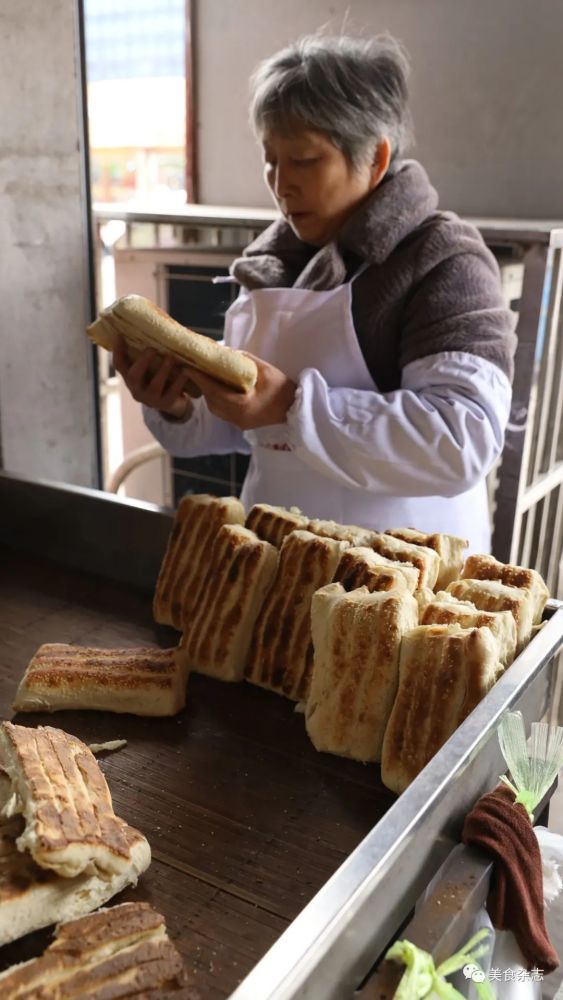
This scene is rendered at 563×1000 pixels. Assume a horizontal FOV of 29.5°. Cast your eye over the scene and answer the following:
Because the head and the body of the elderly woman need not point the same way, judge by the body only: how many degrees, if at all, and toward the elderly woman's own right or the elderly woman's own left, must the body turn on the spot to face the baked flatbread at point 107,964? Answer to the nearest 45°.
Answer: approximately 45° to the elderly woman's own left

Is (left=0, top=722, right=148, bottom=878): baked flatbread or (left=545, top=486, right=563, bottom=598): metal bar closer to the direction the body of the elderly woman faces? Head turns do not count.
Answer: the baked flatbread

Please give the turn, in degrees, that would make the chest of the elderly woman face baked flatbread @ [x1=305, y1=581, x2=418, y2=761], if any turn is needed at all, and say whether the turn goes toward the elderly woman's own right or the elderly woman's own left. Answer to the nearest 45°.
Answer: approximately 45° to the elderly woman's own left

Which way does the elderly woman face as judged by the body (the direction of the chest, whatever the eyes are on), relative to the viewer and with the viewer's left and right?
facing the viewer and to the left of the viewer

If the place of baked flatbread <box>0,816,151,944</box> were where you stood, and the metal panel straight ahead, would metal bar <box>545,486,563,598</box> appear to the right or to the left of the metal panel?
right

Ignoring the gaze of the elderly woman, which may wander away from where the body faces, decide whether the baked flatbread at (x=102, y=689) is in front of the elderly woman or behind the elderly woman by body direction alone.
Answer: in front

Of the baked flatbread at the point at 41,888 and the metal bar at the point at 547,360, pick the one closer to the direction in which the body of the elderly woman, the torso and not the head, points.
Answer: the baked flatbread

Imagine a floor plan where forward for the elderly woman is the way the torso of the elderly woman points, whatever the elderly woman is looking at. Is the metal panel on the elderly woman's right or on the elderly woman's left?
on the elderly woman's right

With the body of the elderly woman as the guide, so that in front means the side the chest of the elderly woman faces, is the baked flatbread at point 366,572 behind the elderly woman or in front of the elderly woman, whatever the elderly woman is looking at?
in front

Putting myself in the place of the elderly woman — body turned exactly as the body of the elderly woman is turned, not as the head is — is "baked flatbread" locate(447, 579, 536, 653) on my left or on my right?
on my left

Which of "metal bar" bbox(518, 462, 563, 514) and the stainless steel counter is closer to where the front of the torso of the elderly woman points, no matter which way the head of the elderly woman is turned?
the stainless steel counter
